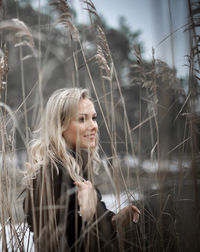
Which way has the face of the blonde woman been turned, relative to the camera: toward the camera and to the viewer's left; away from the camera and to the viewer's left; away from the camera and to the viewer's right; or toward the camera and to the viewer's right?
toward the camera and to the viewer's right

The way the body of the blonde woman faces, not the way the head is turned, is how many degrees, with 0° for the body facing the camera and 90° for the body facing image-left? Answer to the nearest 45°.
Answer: approximately 315°
